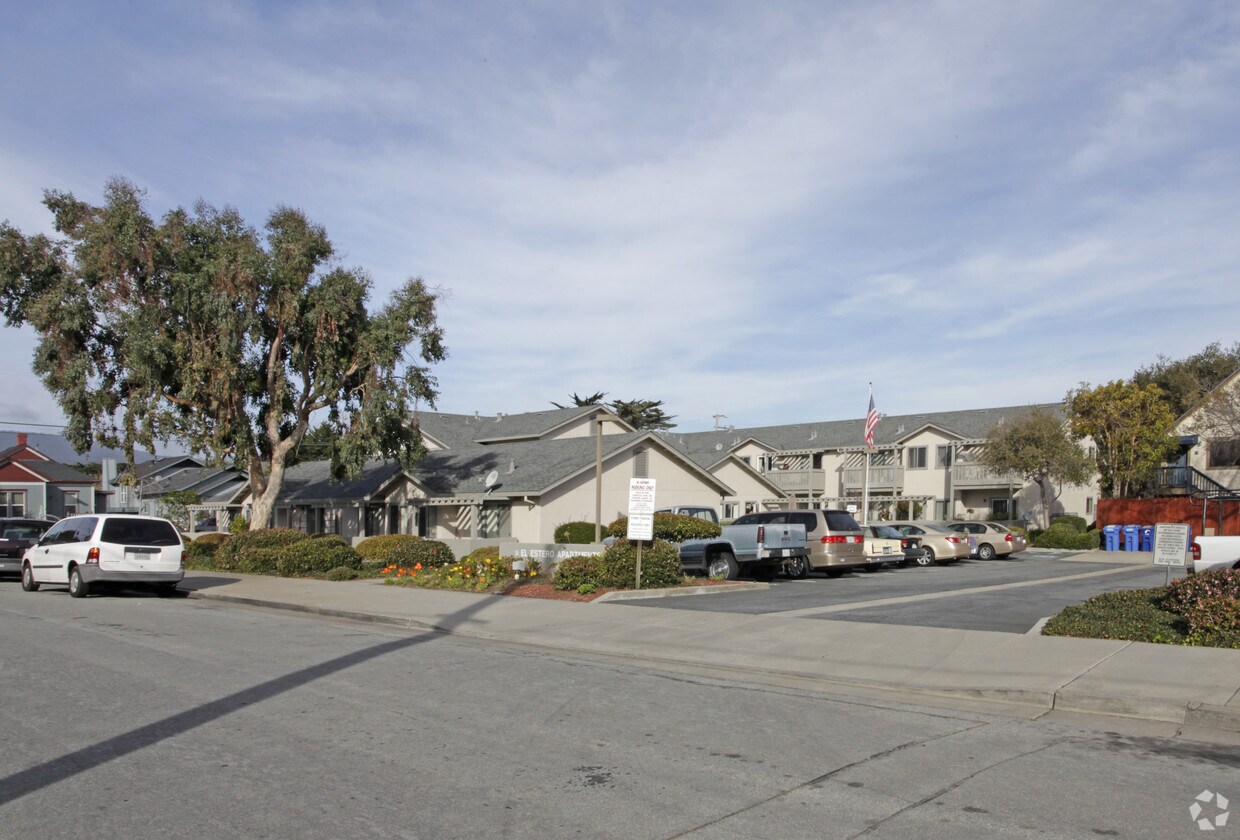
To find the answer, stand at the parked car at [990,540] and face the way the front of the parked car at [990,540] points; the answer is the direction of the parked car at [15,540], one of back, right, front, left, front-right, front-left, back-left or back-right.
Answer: left

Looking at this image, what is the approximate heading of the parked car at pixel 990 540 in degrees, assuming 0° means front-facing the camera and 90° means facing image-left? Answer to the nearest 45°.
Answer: approximately 135°

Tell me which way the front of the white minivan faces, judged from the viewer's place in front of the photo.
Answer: facing away from the viewer and to the left of the viewer

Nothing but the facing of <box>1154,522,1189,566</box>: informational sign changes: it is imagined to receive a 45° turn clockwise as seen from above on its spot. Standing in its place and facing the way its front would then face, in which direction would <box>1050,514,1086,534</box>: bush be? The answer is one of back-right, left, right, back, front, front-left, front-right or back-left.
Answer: back-right

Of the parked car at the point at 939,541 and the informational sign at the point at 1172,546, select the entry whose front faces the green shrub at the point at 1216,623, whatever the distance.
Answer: the informational sign

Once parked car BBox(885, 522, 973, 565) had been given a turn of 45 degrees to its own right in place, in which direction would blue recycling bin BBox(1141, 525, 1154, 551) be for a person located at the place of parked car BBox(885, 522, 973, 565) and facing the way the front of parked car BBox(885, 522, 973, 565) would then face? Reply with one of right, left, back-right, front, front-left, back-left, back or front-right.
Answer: front-right

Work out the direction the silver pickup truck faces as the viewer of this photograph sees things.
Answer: facing away from the viewer and to the left of the viewer

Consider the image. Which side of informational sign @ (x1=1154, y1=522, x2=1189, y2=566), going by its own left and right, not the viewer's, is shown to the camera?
front

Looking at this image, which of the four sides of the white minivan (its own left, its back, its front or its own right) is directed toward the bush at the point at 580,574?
back

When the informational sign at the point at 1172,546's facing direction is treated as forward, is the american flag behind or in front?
behind
